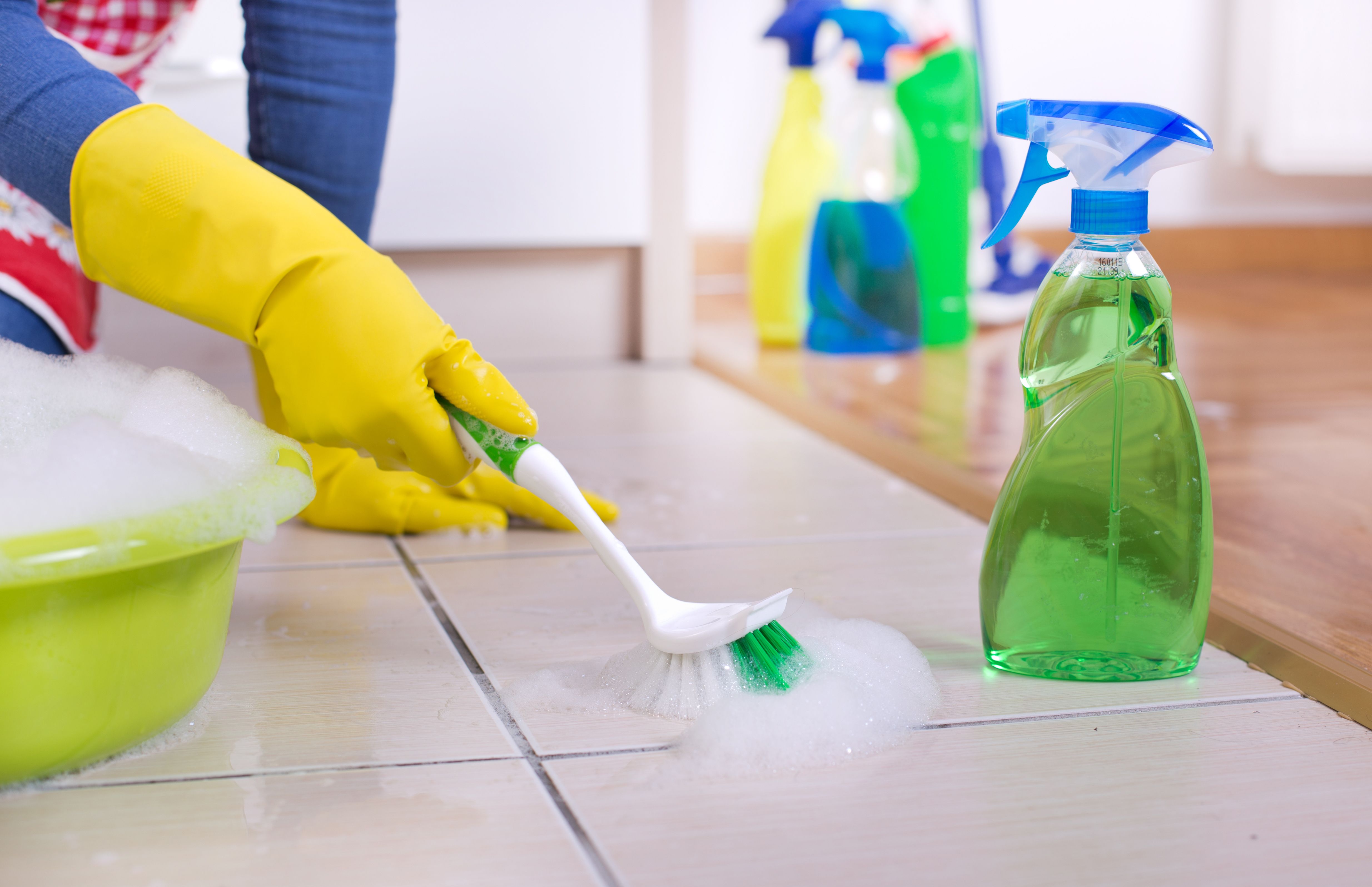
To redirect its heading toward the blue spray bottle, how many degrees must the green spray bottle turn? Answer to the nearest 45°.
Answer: approximately 90° to its right

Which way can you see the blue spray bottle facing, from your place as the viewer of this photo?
facing to the left of the viewer

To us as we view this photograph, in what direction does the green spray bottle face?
facing to the left of the viewer

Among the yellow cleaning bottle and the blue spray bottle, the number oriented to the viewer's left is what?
2

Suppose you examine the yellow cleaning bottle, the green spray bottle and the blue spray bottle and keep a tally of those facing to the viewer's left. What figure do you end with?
3

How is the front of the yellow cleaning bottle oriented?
to the viewer's left
